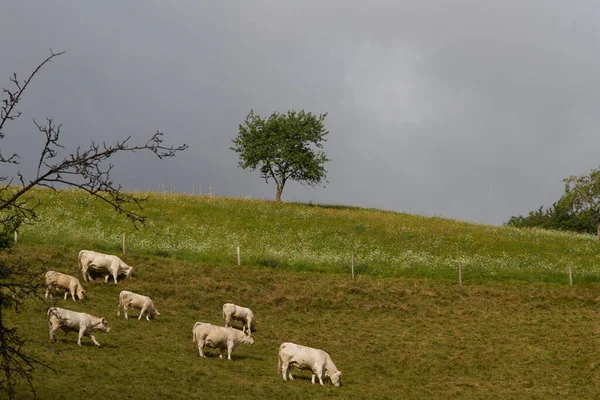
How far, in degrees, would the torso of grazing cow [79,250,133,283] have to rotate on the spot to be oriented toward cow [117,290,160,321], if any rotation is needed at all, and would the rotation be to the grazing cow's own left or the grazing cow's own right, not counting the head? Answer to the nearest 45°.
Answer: approximately 90° to the grazing cow's own right

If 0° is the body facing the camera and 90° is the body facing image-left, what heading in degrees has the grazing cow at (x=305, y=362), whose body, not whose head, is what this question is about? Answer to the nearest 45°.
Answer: approximately 270°

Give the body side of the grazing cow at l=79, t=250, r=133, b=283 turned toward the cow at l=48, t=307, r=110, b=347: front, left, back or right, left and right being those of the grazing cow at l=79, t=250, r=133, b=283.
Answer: right

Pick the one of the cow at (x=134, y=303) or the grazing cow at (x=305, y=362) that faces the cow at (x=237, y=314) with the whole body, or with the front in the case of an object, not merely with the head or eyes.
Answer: the cow at (x=134, y=303)

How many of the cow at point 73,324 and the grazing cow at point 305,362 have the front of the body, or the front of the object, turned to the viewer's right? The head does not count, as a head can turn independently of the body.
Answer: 2

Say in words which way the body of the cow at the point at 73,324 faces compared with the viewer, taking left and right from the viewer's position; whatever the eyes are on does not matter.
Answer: facing to the right of the viewer

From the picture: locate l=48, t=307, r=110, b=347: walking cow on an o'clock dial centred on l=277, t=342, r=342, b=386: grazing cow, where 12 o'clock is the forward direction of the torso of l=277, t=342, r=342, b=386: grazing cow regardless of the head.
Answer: l=48, t=307, r=110, b=347: walking cow is roughly at 6 o'clock from l=277, t=342, r=342, b=386: grazing cow.

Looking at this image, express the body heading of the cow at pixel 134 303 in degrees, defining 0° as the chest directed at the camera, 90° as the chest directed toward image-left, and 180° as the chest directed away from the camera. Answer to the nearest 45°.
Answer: approximately 270°

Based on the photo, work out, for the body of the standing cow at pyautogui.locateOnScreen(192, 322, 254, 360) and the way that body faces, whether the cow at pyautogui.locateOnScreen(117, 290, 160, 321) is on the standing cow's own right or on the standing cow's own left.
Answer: on the standing cow's own left

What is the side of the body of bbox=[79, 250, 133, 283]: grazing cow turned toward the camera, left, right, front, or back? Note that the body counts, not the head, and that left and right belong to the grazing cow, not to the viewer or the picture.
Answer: right

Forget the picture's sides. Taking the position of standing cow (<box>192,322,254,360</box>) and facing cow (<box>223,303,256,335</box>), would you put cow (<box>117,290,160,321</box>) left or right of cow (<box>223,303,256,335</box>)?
left

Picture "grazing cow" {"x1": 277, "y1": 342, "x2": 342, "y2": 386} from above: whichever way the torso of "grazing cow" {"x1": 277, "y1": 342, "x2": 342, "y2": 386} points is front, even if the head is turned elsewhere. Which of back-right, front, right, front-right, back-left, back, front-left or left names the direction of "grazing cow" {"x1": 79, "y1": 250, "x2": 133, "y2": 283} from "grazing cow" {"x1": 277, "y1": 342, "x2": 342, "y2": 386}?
back-left

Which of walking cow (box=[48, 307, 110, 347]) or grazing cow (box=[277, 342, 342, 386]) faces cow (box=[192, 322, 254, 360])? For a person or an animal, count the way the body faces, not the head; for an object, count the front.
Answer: walking cow (box=[48, 307, 110, 347])

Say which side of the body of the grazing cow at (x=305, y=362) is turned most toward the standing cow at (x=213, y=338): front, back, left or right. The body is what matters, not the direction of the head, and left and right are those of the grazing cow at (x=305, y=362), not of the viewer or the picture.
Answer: back

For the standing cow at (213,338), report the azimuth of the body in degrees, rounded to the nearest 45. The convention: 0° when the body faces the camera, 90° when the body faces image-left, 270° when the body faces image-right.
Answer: approximately 270°
